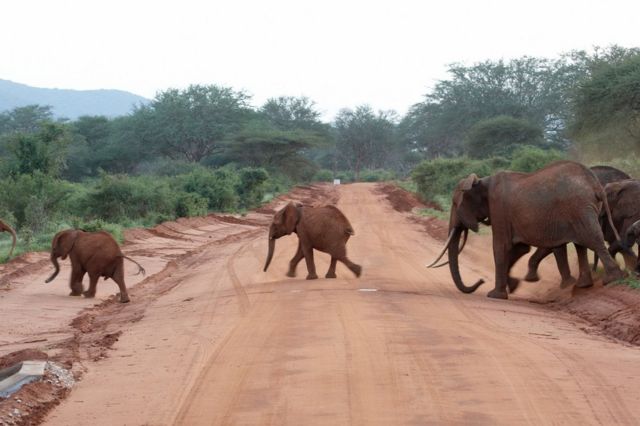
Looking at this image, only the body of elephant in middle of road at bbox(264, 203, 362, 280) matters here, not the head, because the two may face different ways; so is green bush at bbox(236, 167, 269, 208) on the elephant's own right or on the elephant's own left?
on the elephant's own right

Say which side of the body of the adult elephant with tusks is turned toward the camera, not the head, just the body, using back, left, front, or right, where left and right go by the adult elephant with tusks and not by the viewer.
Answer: left

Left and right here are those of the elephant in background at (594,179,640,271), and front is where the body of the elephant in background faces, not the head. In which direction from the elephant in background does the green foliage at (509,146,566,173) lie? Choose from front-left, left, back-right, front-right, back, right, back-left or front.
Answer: right

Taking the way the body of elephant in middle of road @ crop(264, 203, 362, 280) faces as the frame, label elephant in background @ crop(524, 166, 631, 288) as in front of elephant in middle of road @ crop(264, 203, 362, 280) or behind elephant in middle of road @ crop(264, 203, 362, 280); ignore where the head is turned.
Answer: behind

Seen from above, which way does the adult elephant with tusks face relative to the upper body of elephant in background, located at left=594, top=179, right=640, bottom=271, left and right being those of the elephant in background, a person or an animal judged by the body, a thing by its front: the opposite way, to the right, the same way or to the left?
the same way

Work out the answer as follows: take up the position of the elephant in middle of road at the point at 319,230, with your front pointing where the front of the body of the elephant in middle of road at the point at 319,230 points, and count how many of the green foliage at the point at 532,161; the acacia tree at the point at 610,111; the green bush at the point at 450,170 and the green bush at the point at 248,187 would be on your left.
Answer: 0

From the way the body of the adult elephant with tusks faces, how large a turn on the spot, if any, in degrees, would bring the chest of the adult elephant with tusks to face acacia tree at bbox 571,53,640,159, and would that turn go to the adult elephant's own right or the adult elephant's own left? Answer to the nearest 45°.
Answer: approximately 90° to the adult elephant's own right

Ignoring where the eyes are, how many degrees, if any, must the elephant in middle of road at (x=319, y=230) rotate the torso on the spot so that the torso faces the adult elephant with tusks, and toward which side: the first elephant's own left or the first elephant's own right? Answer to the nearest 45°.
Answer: approximately 135° to the first elephant's own left

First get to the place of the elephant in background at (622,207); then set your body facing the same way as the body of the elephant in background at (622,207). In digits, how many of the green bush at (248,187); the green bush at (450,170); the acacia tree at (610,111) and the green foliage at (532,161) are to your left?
0

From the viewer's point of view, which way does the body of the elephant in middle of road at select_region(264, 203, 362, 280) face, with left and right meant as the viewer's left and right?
facing to the left of the viewer

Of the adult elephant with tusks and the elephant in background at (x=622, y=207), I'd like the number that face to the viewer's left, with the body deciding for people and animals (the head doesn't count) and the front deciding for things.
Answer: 2

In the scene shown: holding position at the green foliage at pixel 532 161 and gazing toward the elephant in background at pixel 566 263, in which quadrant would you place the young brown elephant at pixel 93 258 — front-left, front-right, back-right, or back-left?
front-right

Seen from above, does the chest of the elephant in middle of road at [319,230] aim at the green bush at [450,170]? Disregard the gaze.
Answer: no

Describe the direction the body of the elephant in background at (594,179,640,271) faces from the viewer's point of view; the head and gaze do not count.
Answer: to the viewer's left

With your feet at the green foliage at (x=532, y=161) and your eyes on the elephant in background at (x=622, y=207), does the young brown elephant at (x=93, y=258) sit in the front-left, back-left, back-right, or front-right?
front-right

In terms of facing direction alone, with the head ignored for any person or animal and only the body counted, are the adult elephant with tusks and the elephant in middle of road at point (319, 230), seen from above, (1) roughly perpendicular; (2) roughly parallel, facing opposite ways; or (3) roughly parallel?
roughly parallel

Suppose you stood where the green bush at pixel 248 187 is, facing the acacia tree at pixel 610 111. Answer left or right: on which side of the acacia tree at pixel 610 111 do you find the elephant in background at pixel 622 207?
right

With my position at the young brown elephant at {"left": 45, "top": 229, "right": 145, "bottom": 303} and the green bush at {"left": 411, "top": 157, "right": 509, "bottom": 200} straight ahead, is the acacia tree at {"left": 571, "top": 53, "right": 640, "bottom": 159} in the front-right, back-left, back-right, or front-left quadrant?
front-right
